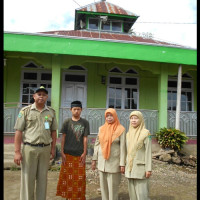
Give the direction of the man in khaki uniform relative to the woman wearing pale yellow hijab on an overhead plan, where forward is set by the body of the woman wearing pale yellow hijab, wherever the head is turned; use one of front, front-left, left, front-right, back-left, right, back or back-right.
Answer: front-right

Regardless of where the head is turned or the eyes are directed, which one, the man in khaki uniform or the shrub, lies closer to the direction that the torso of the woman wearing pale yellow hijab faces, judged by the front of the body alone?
the man in khaki uniform

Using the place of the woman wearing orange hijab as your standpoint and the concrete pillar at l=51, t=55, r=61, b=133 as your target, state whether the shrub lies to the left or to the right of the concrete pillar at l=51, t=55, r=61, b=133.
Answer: right

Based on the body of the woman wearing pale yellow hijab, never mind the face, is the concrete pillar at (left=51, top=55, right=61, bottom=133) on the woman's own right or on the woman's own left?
on the woman's own right

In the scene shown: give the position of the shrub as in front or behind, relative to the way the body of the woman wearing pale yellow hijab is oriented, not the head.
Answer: behind

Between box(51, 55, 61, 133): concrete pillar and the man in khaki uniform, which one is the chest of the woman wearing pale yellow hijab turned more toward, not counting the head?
the man in khaki uniform

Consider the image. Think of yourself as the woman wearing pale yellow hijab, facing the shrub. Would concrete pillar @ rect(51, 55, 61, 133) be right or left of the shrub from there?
left

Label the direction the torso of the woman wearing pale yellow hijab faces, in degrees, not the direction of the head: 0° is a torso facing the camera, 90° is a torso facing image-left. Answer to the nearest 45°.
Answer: approximately 45°
